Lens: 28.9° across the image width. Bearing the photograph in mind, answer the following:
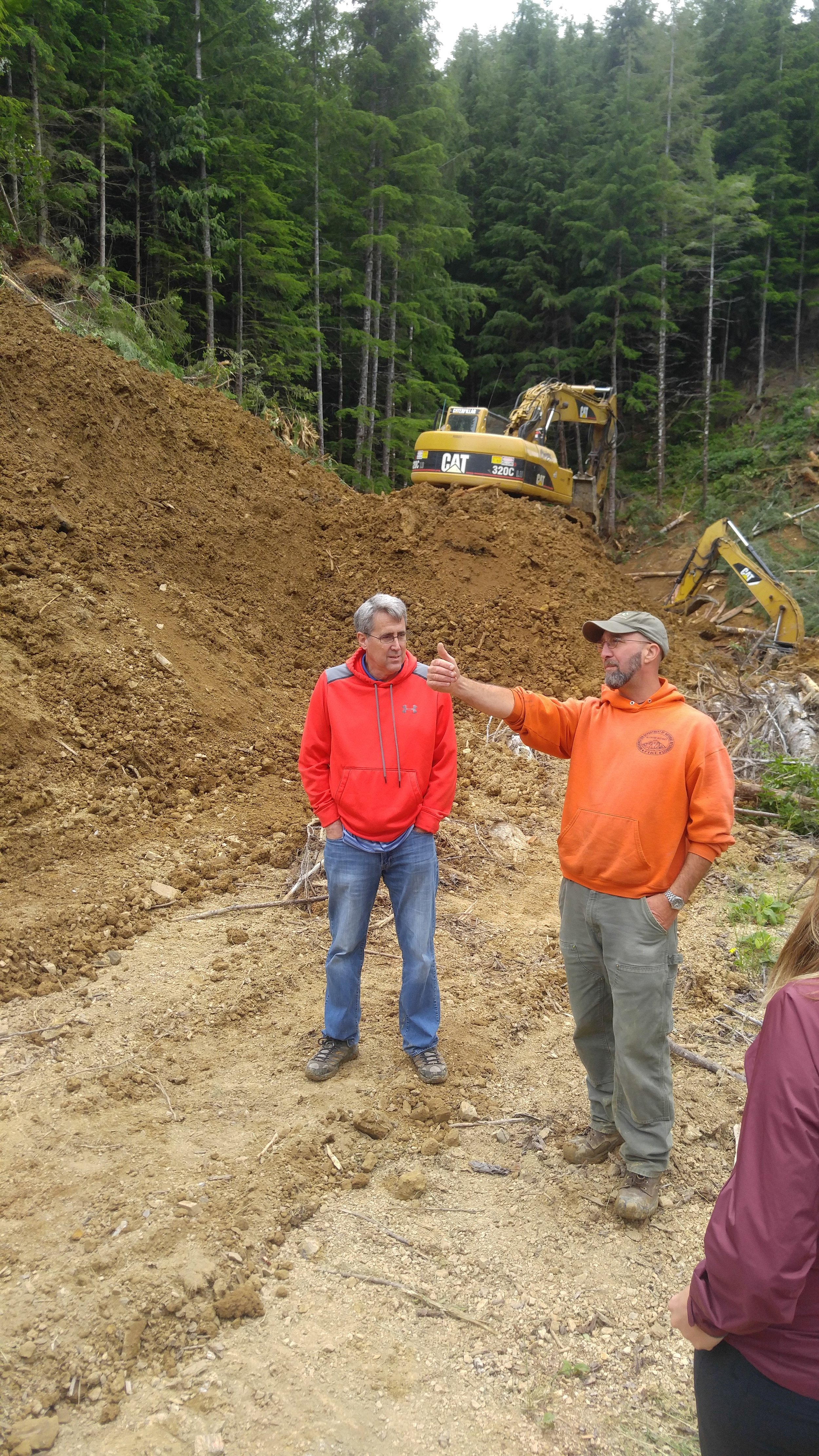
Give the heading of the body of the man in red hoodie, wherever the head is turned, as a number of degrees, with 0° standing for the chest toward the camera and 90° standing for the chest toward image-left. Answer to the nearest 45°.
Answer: approximately 0°

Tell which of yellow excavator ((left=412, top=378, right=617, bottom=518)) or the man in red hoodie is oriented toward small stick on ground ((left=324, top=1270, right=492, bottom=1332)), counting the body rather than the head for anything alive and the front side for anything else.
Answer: the man in red hoodie

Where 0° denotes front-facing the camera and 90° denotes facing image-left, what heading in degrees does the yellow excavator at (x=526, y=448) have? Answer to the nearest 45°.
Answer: approximately 225°

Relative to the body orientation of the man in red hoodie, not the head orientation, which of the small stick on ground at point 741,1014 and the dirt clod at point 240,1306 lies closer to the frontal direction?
the dirt clod

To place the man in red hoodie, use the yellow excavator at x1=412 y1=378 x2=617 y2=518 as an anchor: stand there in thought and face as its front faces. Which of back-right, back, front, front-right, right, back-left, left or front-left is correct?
back-right

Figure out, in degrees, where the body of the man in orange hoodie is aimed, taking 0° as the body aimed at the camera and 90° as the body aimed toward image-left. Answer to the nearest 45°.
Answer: approximately 45°

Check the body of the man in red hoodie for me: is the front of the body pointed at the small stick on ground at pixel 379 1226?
yes

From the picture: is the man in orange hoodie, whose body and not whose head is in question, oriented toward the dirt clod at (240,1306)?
yes

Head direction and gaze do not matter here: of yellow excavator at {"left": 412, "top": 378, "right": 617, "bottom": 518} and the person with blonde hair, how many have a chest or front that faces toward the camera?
0

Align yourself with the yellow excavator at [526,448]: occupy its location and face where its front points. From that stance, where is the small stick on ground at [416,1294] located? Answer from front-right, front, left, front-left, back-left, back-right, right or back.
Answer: back-right

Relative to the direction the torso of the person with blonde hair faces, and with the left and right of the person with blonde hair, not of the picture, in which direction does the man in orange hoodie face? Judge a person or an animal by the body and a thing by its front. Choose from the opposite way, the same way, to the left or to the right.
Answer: to the left

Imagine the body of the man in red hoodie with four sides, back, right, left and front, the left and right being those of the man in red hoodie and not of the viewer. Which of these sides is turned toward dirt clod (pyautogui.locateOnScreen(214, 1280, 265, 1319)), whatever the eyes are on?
front

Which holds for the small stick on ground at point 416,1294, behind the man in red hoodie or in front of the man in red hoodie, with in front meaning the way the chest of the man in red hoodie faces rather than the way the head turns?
in front

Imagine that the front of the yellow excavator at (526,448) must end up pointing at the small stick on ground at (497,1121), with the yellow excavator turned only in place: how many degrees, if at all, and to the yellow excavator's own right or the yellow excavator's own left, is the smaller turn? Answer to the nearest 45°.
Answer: approximately 135° to the yellow excavator's own right

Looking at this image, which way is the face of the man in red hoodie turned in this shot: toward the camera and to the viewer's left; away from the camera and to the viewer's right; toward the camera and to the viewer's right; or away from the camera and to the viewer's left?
toward the camera and to the viewer's right

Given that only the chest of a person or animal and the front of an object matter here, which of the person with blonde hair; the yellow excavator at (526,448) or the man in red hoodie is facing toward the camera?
the man in red hoodie
